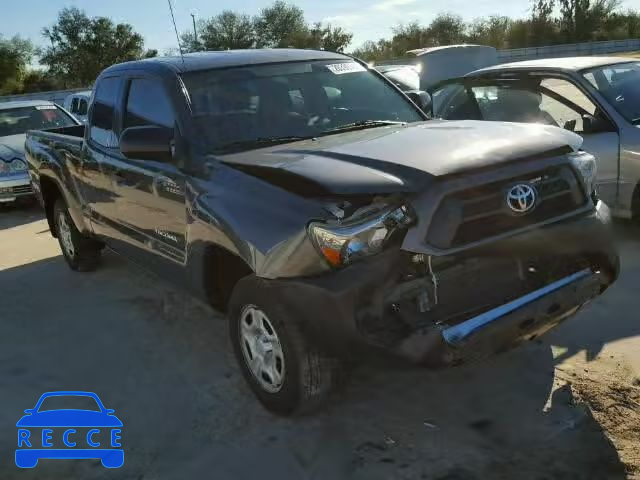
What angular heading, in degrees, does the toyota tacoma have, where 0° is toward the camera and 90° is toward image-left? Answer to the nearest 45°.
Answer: approximately 315°

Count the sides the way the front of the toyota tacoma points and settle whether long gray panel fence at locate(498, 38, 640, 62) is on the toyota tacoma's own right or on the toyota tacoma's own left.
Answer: on the toyota tacoma's own left
